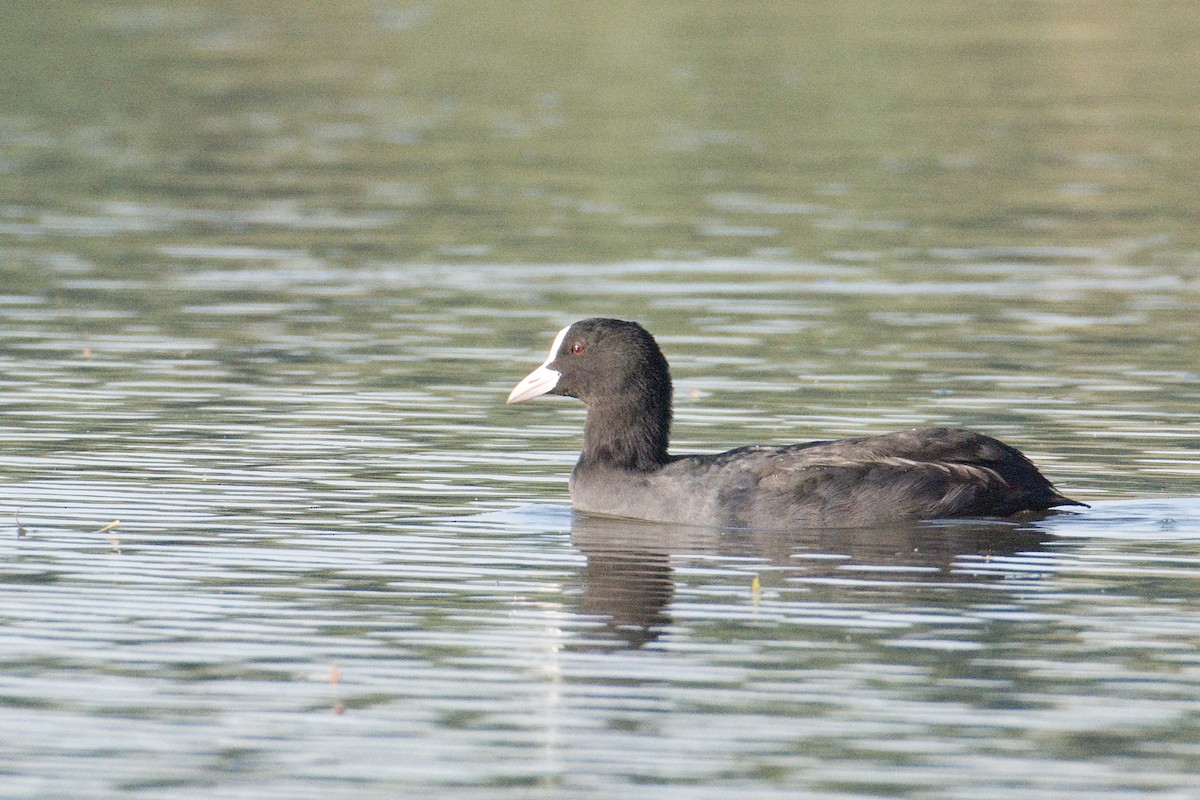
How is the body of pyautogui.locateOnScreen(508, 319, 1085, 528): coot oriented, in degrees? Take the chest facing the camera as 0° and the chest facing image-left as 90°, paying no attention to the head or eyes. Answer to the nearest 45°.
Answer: approximately 90°
